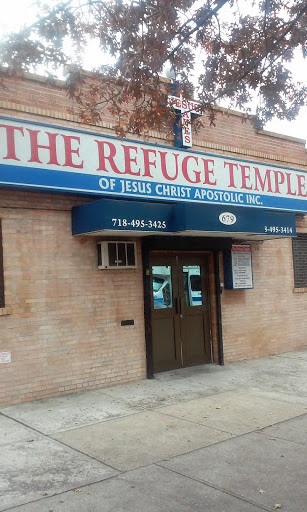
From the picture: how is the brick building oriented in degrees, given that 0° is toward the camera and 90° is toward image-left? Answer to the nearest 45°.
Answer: approximately 315°

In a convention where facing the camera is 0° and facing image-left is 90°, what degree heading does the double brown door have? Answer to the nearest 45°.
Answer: approximately 315°
